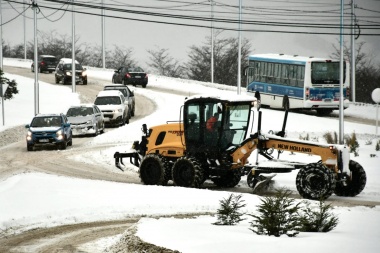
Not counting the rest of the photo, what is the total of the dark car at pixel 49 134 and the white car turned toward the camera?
2

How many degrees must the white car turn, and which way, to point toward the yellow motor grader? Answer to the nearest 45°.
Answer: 0° — it already faces it

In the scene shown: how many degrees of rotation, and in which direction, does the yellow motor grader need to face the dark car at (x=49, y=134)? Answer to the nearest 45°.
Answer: approximately 180°

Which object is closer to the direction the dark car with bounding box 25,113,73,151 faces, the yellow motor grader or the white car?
the yellow motor grader

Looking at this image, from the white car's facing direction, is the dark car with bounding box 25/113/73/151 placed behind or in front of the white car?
in front

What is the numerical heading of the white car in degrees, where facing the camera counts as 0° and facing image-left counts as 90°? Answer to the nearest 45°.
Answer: approximately 0°

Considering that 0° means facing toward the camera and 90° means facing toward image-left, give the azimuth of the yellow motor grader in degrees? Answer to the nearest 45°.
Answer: approximately 315°
